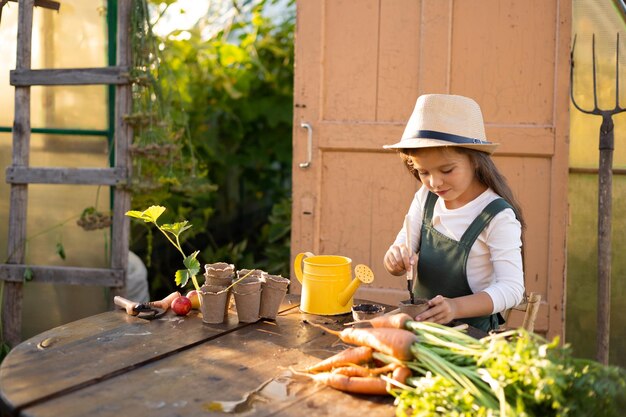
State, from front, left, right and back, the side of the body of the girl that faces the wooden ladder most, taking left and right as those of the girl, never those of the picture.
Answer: right

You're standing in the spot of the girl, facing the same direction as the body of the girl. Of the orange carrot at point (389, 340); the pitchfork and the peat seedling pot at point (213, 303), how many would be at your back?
1

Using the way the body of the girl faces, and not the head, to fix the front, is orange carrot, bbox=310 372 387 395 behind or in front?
in front

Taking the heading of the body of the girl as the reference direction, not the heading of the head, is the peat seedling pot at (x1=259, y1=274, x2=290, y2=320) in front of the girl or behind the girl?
in front

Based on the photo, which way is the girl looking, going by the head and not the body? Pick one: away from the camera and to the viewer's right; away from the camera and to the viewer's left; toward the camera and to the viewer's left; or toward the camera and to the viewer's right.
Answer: toward the camera and to the viewer's left

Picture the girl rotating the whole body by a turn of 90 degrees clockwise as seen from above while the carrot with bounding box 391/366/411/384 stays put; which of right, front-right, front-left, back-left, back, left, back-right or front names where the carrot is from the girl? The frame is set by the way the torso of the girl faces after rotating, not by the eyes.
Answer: back-left

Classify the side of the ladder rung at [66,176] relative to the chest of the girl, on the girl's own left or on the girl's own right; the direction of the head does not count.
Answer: on the girl's own right

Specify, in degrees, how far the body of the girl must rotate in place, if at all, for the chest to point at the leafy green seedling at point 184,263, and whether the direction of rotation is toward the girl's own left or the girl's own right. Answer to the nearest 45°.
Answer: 0° — they already face it

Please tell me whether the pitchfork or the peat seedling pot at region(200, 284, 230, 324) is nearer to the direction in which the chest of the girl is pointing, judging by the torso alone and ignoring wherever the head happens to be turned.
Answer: the peat seedling pot

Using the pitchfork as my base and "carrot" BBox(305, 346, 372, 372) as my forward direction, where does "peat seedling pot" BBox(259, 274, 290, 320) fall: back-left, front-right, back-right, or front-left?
front-right
